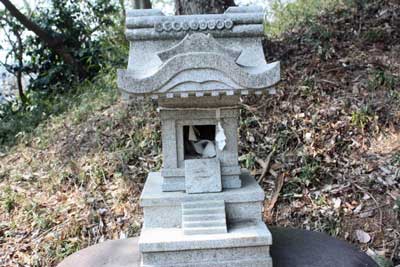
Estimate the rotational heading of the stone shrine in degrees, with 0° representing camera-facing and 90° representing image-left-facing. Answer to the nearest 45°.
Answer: approximately 0°
